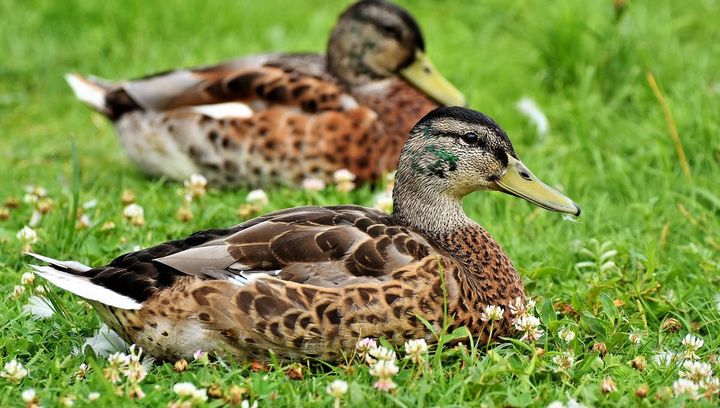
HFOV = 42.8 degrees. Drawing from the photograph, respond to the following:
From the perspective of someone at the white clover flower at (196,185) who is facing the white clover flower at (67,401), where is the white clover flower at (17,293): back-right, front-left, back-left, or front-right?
front-right

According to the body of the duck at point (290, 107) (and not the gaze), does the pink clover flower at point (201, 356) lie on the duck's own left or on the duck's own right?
on the duck's own right

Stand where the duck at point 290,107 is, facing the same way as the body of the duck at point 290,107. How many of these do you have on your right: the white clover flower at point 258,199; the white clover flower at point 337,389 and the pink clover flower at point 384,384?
3

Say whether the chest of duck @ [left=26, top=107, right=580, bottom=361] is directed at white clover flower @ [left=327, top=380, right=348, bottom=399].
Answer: no

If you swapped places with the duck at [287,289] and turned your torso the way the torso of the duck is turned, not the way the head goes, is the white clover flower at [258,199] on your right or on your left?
on your left

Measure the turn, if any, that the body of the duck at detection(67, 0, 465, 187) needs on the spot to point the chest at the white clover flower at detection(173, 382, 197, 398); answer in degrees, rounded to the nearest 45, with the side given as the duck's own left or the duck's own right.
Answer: approximately 90° to the duck's own right

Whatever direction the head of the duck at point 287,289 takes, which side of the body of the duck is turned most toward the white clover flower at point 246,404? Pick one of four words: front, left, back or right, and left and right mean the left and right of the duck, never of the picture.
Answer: right

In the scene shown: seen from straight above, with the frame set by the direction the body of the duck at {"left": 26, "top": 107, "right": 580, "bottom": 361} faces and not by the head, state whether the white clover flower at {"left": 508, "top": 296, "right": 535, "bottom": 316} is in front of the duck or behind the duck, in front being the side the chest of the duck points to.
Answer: in front

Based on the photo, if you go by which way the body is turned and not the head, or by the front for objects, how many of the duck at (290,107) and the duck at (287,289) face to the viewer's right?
2

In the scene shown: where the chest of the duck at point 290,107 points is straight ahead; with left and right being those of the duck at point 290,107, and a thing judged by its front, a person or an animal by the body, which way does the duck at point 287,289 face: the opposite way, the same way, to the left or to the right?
the same way

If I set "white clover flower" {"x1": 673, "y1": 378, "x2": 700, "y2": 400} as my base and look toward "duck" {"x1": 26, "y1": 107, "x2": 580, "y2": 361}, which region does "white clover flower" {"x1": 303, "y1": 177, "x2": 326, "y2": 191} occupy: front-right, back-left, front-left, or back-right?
front-right

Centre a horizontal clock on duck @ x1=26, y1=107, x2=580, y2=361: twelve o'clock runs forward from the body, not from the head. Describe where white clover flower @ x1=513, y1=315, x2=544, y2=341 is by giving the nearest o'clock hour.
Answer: The white clover flower is roughly at 12 o'clock from the duck.

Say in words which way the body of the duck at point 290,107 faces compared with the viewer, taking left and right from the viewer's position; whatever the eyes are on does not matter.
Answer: facing to the right of the viewer

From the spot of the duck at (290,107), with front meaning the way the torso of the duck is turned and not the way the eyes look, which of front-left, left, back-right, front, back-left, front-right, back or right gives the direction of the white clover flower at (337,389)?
right

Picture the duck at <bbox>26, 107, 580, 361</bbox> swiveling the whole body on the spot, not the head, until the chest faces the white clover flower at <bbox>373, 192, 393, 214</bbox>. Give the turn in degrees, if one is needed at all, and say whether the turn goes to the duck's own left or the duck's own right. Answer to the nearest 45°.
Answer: approximately 90° to the duck's own left

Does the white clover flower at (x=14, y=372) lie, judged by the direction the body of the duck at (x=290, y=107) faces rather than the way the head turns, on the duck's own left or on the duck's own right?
on the duck's own right

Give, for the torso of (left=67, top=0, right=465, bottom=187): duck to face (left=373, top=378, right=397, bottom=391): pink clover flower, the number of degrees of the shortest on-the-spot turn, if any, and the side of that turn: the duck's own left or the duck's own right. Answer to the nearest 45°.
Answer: approximately 90° to the duck's own right

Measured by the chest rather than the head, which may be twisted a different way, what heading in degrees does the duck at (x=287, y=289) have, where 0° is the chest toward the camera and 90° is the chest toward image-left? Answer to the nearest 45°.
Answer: approximately 270°
